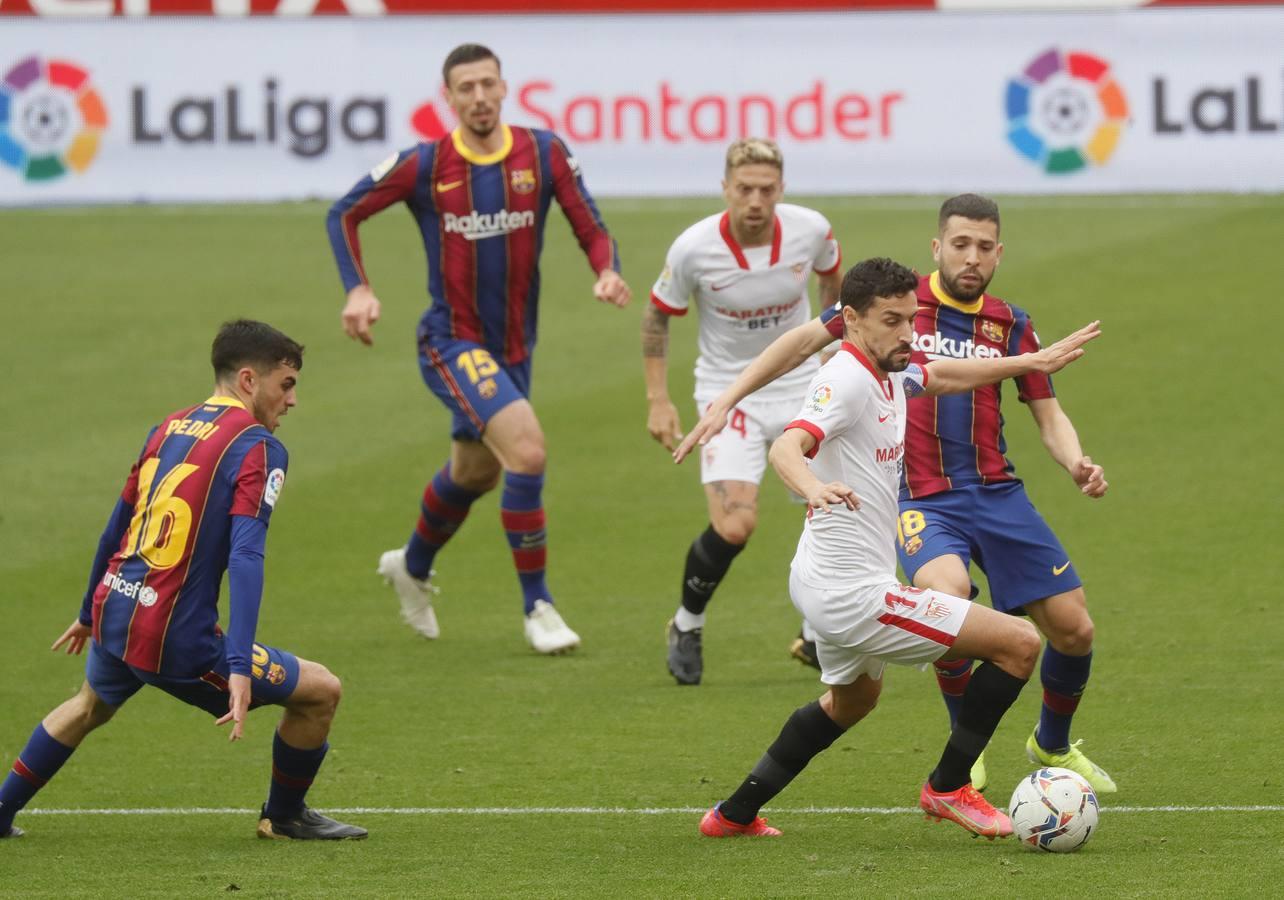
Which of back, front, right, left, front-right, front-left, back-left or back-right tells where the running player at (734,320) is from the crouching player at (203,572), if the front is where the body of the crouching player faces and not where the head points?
front

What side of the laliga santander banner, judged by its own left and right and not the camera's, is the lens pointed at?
front

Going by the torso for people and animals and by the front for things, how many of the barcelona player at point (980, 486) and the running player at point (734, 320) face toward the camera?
2

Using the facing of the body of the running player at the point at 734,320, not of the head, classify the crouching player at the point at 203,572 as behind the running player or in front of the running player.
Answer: in front

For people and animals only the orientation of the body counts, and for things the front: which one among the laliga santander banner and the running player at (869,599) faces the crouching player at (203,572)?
the laliga santander banner

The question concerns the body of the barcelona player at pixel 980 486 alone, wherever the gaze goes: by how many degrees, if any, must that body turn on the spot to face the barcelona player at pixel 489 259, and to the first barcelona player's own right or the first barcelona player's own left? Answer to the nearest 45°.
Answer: approximately 135° to the first barcelona player's own right

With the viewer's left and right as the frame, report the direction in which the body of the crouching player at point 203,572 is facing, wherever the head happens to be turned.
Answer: facing away from the viewer and to the right of the viewer

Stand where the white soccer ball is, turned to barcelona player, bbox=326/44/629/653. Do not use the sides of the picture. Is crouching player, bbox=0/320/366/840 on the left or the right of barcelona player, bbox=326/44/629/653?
left

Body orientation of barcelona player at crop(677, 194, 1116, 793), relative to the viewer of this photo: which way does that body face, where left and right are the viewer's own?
facing the viewer

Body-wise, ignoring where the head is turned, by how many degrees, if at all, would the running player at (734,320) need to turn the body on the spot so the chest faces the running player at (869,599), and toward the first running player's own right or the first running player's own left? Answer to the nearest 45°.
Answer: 0° — they already face them

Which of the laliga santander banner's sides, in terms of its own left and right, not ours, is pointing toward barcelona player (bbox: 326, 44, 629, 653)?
front

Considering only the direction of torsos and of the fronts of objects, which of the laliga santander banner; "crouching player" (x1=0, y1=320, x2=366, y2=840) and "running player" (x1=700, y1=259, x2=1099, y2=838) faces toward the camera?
the laliga santander banner

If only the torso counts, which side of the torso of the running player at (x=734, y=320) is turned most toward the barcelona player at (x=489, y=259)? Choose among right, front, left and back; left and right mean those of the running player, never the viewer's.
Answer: right

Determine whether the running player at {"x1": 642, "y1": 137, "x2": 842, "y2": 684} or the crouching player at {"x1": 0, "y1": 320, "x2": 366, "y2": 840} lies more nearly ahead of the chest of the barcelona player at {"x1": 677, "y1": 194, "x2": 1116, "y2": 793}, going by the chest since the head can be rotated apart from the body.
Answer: the crouching player

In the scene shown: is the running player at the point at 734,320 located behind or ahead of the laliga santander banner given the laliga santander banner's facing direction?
ahead
